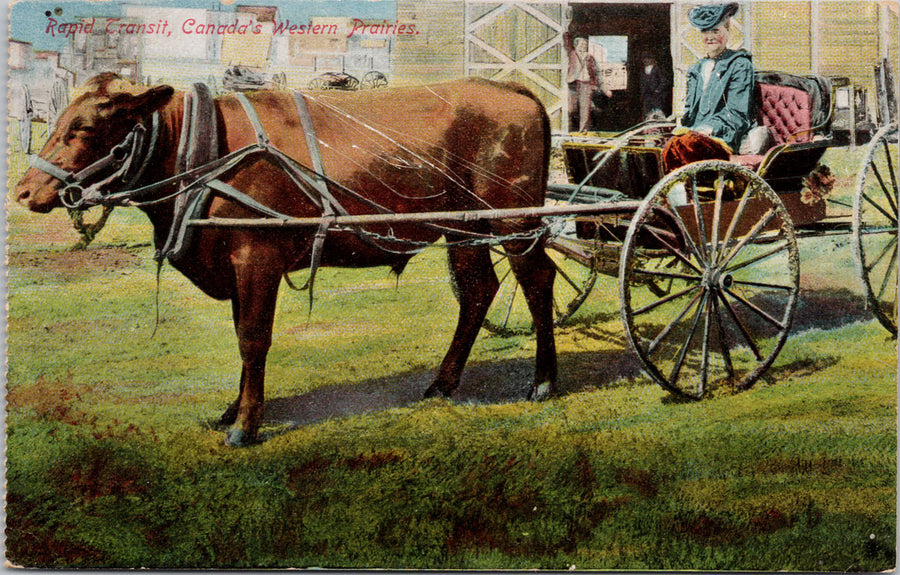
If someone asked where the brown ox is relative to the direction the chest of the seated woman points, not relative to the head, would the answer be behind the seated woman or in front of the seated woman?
in front

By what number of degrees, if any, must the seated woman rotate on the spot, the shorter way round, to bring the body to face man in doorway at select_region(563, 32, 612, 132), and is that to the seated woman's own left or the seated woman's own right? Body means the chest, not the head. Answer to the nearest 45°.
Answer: approximately 135° to the seated woman's own right

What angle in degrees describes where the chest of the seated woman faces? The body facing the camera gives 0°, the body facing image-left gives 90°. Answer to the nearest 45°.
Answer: approximately 45°

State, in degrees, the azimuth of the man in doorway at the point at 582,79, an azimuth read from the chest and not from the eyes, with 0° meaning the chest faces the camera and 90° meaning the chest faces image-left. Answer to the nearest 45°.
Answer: approximately 0°

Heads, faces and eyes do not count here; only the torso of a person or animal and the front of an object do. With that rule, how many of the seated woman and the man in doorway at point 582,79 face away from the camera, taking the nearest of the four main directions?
0

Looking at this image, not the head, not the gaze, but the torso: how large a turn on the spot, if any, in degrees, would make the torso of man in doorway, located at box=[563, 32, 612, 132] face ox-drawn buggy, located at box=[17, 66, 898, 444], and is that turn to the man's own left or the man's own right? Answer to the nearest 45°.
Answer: approximately 45° to the man's own right
